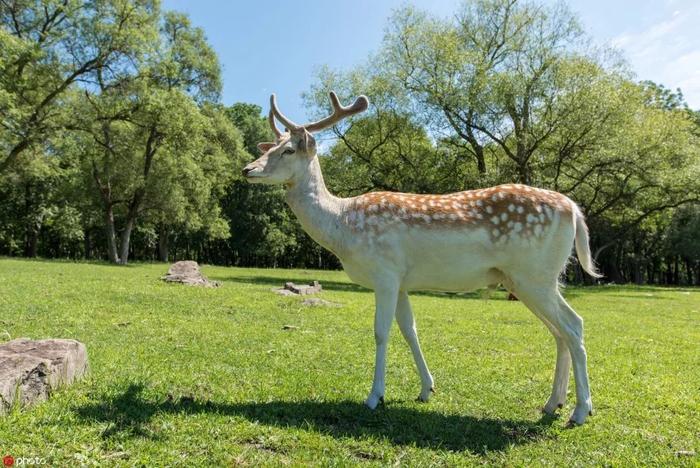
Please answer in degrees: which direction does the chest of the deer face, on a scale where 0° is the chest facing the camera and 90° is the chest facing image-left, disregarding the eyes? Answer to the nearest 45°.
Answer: approximately 90°

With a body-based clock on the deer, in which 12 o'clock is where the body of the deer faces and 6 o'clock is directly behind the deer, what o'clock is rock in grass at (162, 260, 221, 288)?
The rock in grass is roughly at 2 o'clock from the deer.

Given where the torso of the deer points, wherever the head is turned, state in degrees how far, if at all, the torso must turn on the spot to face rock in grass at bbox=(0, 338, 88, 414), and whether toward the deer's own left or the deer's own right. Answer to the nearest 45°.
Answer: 0° — it already faces it

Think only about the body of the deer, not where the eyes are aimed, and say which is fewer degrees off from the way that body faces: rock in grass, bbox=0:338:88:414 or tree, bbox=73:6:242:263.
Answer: the rock in grass

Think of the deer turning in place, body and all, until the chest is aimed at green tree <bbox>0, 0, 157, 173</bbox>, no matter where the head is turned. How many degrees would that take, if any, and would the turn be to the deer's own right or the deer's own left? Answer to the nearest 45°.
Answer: approximately 45° to the deer's own right

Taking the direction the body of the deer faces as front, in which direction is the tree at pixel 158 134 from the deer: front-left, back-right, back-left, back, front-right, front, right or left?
front-right
